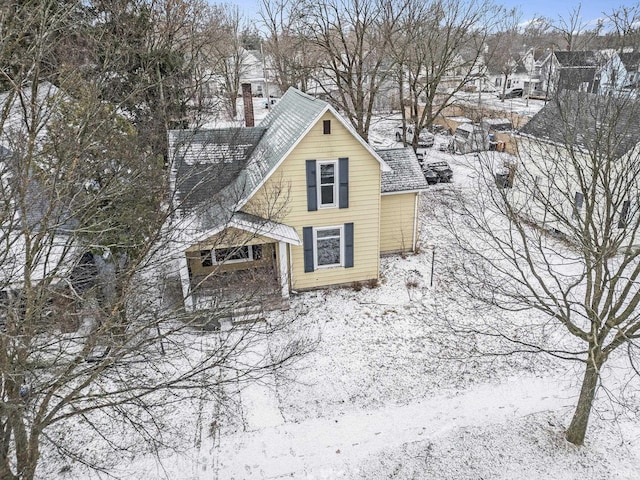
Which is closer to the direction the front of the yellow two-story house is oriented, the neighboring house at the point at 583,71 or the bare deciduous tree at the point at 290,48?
the neighboring house

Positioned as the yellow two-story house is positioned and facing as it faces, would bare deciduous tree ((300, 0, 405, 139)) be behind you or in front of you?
behind

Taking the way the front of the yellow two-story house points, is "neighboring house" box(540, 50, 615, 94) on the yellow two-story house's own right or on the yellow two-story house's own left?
on the yellow two-story house's own left

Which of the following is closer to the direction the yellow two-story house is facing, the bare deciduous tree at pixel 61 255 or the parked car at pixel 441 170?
the bare deciduous tree

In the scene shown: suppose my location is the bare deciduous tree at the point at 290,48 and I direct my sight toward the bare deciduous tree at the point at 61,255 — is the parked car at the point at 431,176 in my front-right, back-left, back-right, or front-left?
front-left

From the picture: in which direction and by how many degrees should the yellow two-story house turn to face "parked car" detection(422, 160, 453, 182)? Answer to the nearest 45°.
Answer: approximately 135° to its left

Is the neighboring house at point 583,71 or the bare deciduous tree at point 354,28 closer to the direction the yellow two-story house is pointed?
the neighboring house

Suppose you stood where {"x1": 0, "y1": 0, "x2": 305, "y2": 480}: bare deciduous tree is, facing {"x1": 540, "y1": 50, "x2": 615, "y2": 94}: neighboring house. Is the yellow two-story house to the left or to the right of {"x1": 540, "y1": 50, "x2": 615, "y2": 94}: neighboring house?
left

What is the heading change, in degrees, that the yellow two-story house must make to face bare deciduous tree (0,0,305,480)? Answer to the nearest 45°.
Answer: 0° — it already faces it

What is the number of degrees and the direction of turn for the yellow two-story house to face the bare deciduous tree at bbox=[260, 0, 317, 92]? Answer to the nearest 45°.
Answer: approximately 180°

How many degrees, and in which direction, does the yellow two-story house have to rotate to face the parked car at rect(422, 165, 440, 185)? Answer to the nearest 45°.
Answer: approximately 135° to its left

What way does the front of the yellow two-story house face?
toward the camera

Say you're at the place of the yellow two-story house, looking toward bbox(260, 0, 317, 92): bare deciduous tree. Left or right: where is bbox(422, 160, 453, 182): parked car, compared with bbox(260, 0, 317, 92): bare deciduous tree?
right
